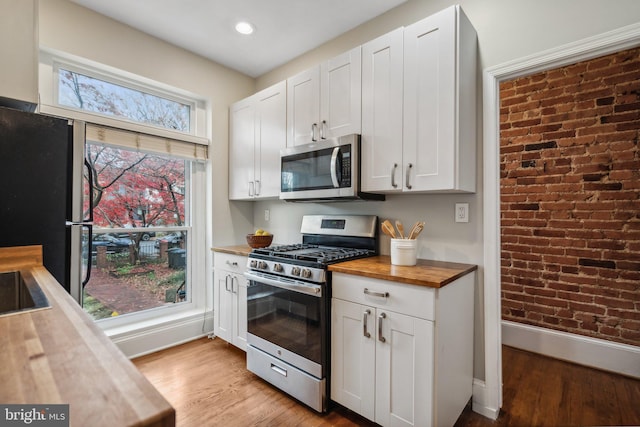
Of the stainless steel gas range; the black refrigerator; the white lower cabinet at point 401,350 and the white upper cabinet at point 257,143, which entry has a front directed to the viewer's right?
the black refrigerator

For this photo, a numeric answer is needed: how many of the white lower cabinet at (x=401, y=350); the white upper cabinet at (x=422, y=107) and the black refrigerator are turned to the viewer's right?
1

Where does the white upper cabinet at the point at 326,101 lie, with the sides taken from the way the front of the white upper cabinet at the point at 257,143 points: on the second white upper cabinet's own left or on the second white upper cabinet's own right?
on the second white upper cabinet's own left

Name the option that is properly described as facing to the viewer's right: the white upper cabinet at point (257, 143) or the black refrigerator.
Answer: the black refrigerator

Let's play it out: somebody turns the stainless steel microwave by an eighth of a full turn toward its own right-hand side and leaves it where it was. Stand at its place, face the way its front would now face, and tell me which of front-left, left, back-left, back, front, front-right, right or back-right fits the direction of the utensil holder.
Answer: back-left

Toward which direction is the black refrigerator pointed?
to the viewer's right

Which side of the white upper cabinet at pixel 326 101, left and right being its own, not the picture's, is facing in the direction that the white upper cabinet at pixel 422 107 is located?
left

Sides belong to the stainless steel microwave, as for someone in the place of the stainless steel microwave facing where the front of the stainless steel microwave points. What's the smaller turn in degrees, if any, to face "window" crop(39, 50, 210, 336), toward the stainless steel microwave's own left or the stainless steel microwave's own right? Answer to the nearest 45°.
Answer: approximately 45° to the stainless steel microwave's own right

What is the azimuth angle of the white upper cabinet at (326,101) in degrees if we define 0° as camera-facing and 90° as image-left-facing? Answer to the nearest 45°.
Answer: approximately 45°

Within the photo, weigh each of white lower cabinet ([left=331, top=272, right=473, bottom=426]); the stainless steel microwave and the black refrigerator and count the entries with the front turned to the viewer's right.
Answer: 1

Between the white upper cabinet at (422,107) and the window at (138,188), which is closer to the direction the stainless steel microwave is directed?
the window

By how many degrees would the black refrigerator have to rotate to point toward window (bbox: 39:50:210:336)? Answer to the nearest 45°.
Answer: approximately 45° to its left
